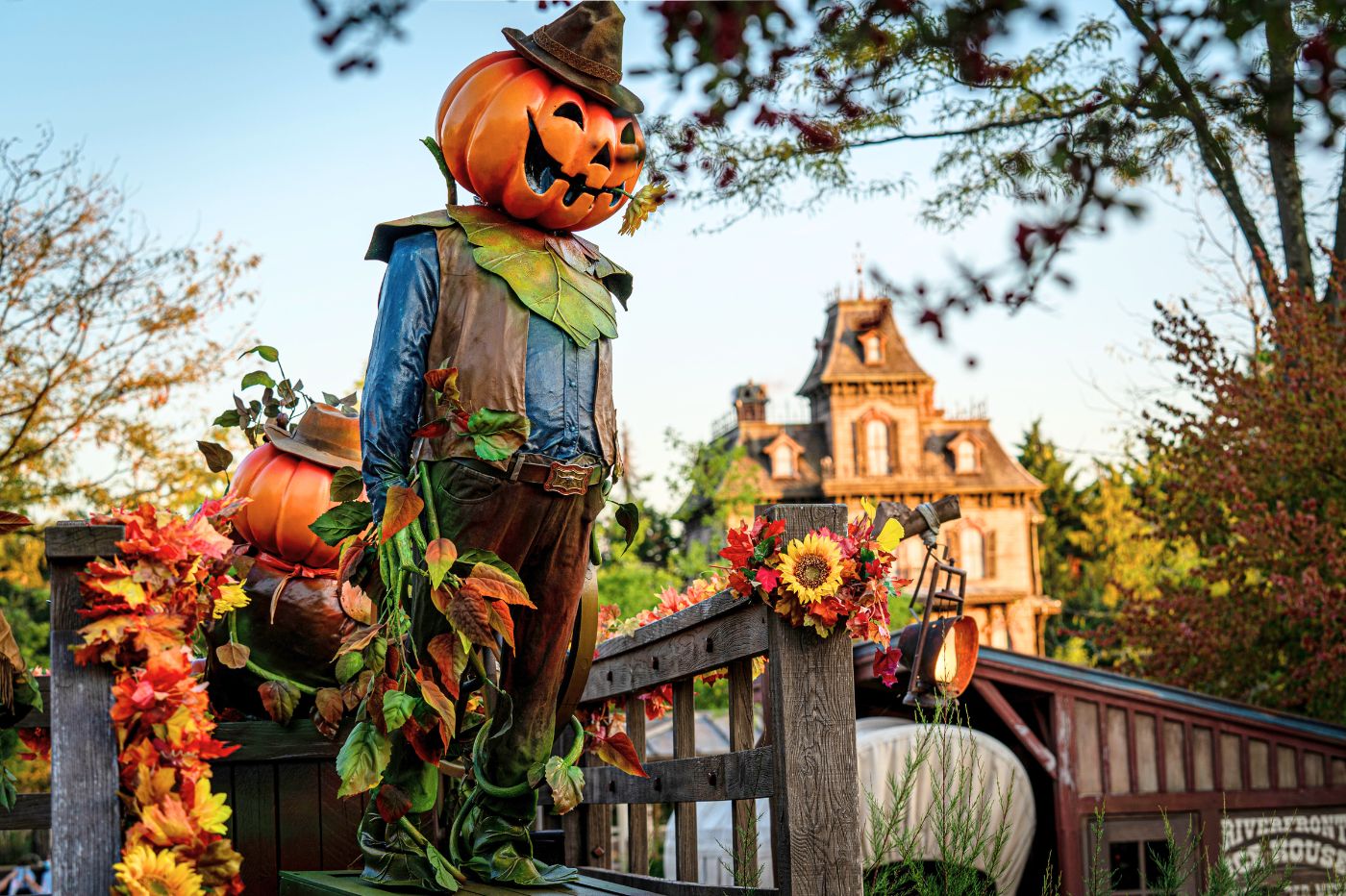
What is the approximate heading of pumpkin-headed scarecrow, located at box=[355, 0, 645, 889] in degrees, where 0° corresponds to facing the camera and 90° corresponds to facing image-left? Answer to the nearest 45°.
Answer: approximately 315°

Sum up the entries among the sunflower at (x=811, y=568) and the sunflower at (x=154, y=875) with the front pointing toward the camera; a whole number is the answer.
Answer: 2

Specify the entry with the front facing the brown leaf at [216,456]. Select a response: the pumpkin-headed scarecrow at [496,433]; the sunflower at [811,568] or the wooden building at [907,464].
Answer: the wooden building

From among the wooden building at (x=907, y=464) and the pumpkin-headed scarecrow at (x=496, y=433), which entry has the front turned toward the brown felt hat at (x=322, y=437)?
the wooden building

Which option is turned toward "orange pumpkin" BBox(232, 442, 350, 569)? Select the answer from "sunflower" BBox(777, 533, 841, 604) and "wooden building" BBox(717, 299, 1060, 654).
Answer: the wooden building

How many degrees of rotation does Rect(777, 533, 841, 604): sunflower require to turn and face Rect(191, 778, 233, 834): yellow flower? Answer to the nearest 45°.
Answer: approximately 90° to its right

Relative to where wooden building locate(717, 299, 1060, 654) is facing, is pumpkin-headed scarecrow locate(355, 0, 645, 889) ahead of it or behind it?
ahead
